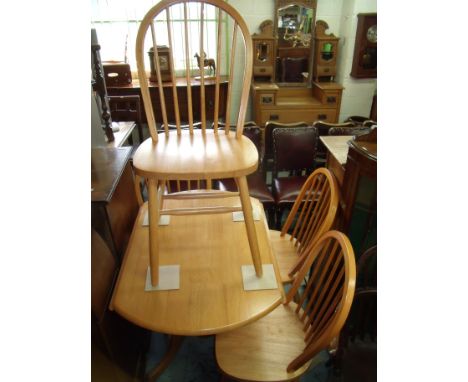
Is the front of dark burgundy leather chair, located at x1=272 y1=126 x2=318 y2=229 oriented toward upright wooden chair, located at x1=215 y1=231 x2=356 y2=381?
yes

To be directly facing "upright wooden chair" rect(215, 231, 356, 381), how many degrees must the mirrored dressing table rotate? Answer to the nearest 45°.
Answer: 0° — it already faces it

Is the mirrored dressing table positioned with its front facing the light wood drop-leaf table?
yes

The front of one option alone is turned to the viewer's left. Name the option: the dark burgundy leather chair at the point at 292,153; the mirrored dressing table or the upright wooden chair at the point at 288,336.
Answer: the upright wooden chair

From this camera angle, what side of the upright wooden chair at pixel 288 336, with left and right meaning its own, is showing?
left

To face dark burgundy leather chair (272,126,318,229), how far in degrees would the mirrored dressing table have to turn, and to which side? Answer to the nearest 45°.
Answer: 0° — it already faces it

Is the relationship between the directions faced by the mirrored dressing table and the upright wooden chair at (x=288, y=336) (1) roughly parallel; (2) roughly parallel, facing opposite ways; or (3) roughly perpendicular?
roughly perpendicular

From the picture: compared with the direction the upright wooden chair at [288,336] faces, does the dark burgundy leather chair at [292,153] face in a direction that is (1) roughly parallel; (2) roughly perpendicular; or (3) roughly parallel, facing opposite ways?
roughly perpendicular

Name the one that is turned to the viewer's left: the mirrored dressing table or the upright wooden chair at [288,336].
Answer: the upright wooden chair
